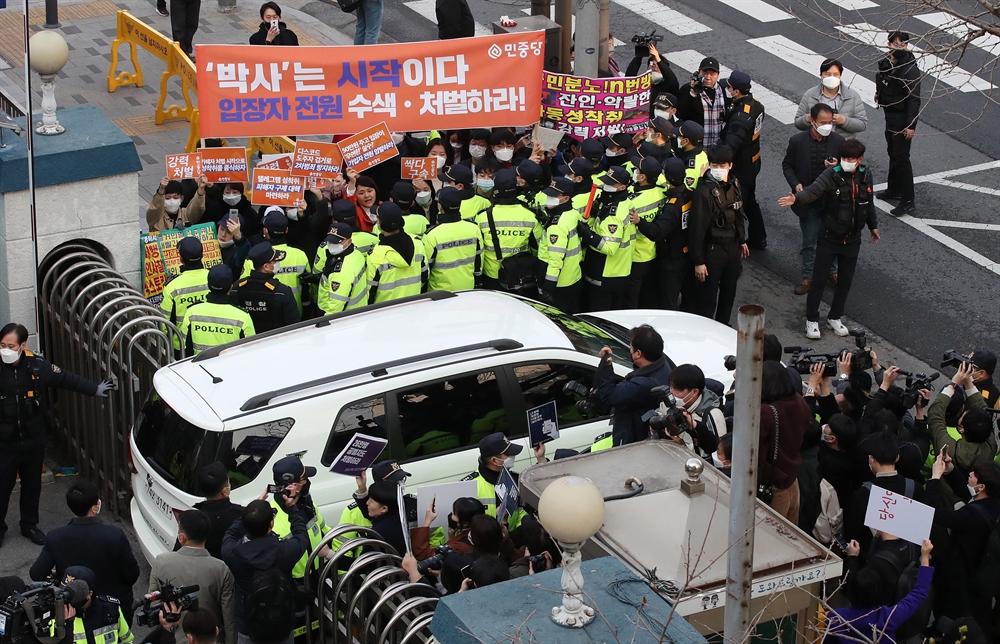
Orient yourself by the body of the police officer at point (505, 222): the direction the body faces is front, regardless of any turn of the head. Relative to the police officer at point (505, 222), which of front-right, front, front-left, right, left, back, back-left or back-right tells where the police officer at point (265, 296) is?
back-left

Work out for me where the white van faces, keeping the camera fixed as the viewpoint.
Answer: facing away from the viewer and to the right of the viewer

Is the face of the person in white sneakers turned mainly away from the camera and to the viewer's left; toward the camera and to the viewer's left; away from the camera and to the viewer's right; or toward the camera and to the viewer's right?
toward the camera and to the viewer's left

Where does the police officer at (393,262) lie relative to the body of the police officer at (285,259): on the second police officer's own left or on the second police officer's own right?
on the second police officer's own right

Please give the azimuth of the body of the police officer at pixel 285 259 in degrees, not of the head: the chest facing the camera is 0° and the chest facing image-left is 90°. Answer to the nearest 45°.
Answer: approximately 180°

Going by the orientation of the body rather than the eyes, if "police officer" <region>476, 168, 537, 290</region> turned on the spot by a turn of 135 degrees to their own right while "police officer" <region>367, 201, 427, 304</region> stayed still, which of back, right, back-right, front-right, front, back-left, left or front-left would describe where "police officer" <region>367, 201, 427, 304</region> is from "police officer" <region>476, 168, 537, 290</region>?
right

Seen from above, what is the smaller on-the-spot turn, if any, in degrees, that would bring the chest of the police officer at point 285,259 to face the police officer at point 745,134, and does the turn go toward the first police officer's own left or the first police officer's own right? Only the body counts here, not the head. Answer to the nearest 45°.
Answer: approximately 45° to the first police officer's own right

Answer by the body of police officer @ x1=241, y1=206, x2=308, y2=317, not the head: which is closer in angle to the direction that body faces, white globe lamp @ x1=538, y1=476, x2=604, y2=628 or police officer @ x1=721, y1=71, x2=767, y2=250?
the police officer

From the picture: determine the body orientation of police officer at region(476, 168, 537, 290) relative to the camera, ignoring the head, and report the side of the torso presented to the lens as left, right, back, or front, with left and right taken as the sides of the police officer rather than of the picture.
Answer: back

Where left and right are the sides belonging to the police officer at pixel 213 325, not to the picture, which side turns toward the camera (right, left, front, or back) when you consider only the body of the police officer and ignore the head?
back

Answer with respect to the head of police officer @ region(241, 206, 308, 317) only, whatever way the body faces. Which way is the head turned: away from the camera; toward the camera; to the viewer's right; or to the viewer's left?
away from the camera

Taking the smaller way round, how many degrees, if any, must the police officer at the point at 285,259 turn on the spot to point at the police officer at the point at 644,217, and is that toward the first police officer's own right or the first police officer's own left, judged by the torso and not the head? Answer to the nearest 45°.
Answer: approximately 90° to the first police officer's own right
